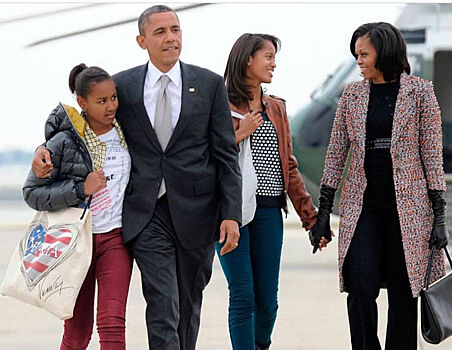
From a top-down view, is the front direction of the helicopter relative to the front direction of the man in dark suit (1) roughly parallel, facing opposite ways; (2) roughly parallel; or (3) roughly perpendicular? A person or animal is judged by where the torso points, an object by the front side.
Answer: roughly perpendicular

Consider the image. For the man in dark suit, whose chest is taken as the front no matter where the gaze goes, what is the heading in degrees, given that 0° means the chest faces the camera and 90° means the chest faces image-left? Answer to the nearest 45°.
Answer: approximately 0°

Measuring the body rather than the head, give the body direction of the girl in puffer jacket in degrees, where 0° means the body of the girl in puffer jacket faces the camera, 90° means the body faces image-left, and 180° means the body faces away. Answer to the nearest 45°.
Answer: approximately 315°

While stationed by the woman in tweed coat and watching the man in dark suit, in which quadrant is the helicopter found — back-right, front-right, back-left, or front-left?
back-right

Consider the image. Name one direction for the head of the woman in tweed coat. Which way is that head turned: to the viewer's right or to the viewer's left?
to the viewer's left
